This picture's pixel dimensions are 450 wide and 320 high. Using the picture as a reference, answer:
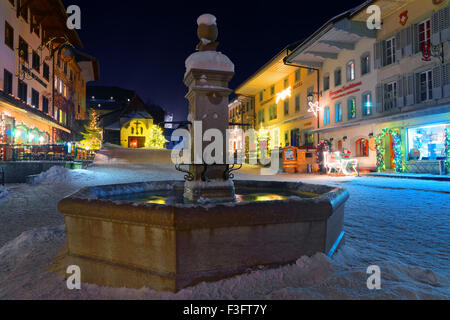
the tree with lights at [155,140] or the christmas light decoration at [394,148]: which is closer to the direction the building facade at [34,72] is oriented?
the christmas light decoration

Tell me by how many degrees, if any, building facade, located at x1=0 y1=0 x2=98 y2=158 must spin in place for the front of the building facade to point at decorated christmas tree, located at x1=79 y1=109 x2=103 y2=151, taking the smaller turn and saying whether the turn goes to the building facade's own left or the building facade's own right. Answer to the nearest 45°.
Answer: approximately 90° to the building facade's own left

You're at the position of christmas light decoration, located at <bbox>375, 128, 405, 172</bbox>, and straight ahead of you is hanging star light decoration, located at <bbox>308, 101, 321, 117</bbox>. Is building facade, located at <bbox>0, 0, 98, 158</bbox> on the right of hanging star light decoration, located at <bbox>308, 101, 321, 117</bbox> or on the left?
left

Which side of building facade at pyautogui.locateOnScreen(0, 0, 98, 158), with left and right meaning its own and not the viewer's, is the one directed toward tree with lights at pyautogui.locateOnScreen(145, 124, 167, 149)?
left

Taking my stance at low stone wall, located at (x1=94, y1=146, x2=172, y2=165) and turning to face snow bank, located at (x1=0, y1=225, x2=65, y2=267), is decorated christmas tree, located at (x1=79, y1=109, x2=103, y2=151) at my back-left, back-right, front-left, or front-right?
back-right

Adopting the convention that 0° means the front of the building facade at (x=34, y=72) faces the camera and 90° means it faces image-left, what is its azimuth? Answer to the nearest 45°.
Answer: approximately 315°

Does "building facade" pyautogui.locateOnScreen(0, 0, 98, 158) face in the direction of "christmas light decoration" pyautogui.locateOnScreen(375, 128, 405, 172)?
yes

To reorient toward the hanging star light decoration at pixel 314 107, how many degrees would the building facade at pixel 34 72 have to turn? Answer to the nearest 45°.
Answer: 0° — it already faces it
